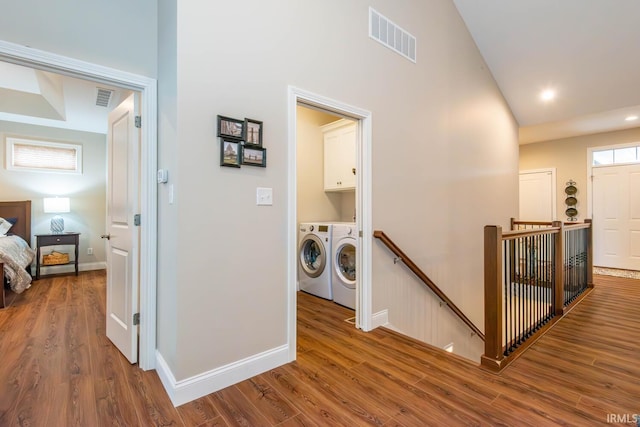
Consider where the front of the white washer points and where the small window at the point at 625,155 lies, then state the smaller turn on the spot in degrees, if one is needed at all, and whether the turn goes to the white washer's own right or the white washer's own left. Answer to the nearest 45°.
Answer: approximately 135° to the white washer's own left

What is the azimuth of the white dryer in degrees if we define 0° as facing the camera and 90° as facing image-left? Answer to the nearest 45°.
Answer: approximately 45°

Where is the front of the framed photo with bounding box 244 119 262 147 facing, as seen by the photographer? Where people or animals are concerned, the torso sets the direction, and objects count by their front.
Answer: facing the viewer and to the right of the viewer

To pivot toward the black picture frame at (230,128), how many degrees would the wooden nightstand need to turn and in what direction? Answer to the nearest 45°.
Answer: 0° — it already faces it

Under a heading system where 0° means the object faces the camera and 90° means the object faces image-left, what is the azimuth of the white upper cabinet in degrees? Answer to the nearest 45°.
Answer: approximately 45°

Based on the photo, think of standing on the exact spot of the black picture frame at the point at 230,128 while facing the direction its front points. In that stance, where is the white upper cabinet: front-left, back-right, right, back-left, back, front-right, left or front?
left

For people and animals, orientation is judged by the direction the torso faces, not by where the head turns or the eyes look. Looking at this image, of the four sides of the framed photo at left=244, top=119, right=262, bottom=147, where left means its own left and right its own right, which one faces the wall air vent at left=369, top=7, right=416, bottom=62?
left

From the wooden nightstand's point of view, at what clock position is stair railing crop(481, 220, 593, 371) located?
The stair railing is roughly at 11 o'clock from the wooden nightstand.

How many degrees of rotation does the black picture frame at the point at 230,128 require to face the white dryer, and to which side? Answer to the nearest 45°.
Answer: approximately 90° to its left

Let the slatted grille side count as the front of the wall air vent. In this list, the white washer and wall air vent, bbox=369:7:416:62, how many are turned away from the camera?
0

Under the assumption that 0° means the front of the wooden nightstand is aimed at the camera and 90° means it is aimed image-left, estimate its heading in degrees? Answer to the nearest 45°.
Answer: approximately 0°

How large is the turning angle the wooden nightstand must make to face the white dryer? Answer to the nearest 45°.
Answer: approximately 45° to its left

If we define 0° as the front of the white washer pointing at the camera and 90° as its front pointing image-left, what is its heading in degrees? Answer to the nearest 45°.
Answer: approximately 45°

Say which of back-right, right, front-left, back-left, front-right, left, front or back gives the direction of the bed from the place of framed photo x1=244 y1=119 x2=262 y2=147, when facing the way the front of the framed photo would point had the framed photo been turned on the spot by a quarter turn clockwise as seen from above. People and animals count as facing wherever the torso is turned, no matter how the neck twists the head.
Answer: right
